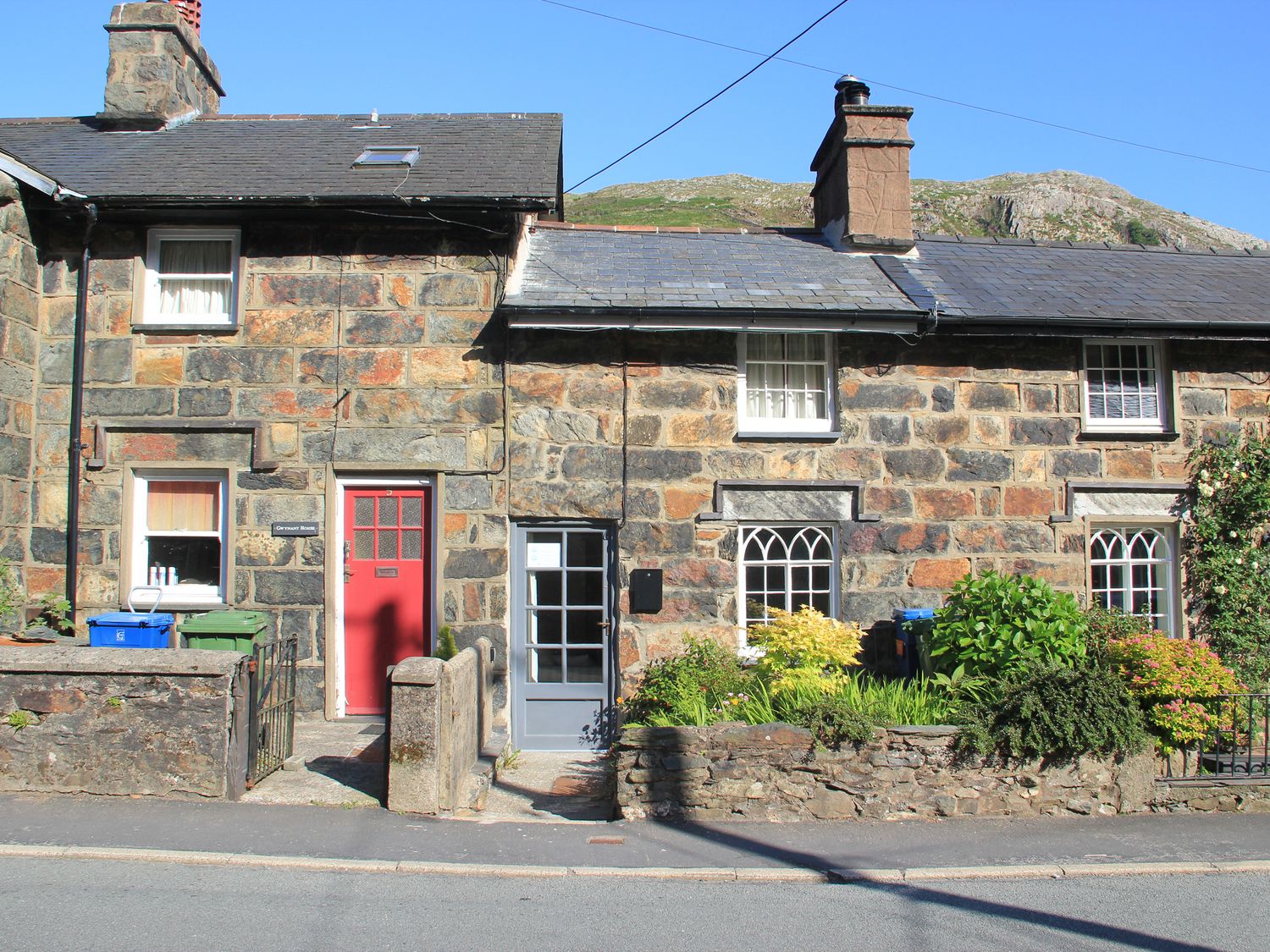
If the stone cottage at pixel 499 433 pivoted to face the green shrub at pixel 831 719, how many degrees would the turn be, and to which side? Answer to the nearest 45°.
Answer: approximately 45° to its left

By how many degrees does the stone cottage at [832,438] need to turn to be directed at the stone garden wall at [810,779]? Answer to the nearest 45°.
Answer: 0° — it already faces it

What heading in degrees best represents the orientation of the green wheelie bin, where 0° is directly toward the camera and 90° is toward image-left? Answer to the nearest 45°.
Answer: approximately 0°

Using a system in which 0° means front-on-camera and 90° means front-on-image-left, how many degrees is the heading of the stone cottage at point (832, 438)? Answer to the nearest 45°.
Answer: approximately 0°

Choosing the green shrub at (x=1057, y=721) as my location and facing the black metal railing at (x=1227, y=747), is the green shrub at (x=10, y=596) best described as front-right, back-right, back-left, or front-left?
back-left

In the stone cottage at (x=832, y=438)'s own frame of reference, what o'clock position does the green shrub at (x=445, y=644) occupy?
The green shrub is roughly at 2 o'clock from the stone cottage.

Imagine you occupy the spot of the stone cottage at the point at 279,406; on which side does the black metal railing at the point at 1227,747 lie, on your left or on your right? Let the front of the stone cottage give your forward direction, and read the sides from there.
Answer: on your left

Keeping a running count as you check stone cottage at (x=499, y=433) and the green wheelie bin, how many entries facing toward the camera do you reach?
2

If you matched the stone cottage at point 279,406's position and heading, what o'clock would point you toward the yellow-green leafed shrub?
The yellow-green leafed shrub is roughly at 10 o'clock from the stone cottage.
